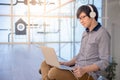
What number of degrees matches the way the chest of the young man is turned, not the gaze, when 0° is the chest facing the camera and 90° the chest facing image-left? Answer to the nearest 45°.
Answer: approximately 45°

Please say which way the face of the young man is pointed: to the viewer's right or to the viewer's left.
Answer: to the viewer's left
